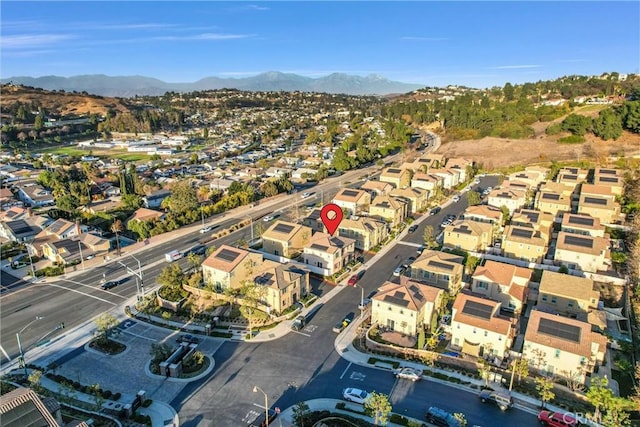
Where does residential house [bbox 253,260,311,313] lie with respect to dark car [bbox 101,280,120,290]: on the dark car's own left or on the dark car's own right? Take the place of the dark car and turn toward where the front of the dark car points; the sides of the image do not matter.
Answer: on the dark car's own left

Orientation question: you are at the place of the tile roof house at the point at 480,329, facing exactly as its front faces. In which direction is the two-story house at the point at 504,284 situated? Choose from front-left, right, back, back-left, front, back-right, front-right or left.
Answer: back

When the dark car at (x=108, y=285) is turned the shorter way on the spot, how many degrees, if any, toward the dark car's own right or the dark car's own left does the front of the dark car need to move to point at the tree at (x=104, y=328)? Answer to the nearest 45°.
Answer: approximately 45° to the dark car's own left

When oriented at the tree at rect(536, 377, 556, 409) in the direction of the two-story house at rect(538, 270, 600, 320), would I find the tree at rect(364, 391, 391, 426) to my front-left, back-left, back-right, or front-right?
back-left

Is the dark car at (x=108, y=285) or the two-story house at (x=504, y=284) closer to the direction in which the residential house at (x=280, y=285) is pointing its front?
the two-story house

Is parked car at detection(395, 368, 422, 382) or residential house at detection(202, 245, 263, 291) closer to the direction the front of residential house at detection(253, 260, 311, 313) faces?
the parked car

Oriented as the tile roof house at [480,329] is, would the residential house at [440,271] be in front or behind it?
behind

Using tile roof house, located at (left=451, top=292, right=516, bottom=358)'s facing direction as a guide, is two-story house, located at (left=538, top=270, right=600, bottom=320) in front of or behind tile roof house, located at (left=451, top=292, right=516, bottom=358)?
behind
